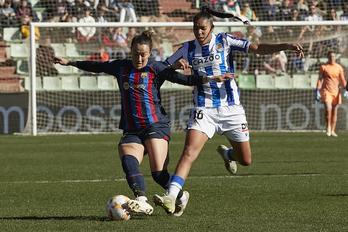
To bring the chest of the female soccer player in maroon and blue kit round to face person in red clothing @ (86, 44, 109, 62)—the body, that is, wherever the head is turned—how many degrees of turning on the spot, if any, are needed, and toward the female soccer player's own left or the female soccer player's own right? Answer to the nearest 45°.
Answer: approximately 180°

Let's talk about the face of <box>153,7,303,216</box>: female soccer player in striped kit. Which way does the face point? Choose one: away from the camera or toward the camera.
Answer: toward the camera

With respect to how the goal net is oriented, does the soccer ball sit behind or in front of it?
in front

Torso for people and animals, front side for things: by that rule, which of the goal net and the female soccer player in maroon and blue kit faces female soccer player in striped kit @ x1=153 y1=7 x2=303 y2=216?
the goal net

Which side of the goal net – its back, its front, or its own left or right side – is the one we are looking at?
front

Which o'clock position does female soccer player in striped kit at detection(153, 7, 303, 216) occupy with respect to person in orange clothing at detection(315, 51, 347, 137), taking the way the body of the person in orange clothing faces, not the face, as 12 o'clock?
The female soccer player in striped kit is roughly at 12 o'clock from the person in orange clothing.

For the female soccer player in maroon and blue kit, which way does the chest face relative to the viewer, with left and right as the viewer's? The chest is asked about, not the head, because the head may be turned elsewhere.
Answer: facing the viewer

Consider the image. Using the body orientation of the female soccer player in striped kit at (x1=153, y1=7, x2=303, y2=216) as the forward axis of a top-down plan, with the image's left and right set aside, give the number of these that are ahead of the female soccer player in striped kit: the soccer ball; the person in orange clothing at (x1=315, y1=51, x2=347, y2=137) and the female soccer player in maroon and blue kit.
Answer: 2

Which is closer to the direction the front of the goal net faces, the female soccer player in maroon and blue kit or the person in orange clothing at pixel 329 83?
the female soccer player in maroon and blue kit

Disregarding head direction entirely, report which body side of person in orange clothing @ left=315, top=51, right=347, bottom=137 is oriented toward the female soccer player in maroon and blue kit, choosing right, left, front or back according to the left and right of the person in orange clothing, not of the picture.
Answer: front

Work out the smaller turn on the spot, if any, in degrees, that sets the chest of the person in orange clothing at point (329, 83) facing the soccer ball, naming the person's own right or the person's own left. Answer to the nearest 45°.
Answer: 0° — they already face it

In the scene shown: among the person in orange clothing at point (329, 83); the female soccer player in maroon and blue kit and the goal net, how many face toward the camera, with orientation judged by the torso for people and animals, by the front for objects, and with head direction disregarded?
3

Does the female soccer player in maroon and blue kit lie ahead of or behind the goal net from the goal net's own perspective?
ahead

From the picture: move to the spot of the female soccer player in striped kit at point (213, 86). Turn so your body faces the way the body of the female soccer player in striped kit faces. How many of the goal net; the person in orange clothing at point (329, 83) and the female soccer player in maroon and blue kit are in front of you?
1

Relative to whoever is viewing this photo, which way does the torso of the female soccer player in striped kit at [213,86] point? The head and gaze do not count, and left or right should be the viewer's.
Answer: facing the viewer and to the left of the viewer
